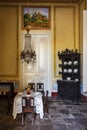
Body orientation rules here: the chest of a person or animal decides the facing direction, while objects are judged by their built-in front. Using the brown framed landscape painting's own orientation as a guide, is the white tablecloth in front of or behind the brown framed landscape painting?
in front

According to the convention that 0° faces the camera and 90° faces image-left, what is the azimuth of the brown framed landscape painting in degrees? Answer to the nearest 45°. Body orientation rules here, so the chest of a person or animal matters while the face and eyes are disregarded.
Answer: approximately 0°
